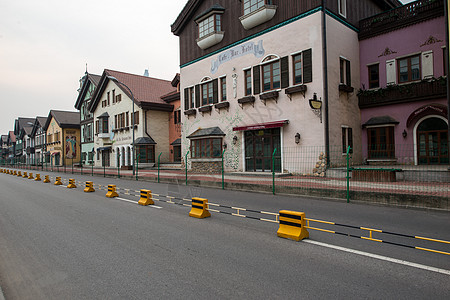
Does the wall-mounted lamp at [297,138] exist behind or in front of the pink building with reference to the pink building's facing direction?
in front

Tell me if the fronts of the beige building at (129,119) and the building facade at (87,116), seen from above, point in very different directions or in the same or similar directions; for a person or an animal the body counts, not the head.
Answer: same or similar directions

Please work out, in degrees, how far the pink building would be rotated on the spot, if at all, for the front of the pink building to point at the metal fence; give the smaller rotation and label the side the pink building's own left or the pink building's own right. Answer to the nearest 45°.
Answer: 0° — it already faces it

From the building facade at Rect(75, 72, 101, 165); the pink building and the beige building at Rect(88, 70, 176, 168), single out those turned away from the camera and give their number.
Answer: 0

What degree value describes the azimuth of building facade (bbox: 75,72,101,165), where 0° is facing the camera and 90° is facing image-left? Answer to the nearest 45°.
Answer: approximately 45°

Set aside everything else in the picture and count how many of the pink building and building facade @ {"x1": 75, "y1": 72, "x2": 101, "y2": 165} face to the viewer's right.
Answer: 0

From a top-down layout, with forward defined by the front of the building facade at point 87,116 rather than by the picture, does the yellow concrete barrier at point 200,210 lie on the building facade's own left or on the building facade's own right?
on the building facade's own left

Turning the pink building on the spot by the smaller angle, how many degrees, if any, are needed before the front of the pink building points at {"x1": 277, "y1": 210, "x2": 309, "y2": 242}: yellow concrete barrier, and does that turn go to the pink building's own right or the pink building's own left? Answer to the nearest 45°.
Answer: approximately 45° to the pink building's own left

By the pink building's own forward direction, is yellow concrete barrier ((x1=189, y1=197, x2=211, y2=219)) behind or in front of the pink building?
in front

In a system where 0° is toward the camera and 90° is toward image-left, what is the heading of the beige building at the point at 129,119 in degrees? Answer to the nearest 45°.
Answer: approximately 45°

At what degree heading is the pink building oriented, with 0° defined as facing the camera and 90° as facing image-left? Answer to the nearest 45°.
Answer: approximately 45°
